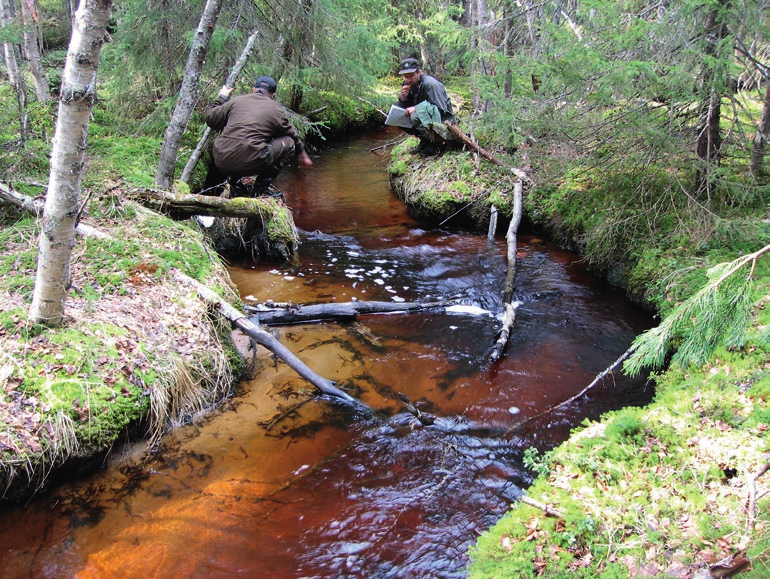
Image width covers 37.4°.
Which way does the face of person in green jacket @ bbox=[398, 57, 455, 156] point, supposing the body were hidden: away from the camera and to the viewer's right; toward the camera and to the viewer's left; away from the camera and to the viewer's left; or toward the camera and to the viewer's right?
toward the camera and to the viewer's left

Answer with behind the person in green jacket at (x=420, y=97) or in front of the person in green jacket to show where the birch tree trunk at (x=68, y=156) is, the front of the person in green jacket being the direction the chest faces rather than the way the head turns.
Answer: in front

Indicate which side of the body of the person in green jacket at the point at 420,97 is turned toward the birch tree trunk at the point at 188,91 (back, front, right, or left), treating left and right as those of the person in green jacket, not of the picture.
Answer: front

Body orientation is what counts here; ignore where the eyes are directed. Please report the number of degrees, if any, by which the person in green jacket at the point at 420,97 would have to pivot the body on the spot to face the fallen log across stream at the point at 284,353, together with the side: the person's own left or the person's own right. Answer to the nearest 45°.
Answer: approximately 45° to the person's own left

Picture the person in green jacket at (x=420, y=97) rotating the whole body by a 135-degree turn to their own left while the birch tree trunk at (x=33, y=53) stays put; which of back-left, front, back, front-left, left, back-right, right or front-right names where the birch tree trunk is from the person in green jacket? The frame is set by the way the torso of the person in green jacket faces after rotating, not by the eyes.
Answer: back

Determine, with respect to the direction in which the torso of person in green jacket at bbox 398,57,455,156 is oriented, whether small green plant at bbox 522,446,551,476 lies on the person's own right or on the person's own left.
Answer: on the person's own left

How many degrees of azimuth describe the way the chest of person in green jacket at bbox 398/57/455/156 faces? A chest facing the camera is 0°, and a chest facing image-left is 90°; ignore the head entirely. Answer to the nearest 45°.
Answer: approximately 45°
